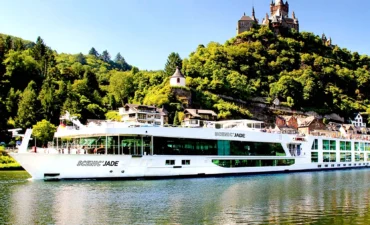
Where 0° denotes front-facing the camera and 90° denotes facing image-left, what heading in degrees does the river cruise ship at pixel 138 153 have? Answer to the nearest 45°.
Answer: approximately 45°
